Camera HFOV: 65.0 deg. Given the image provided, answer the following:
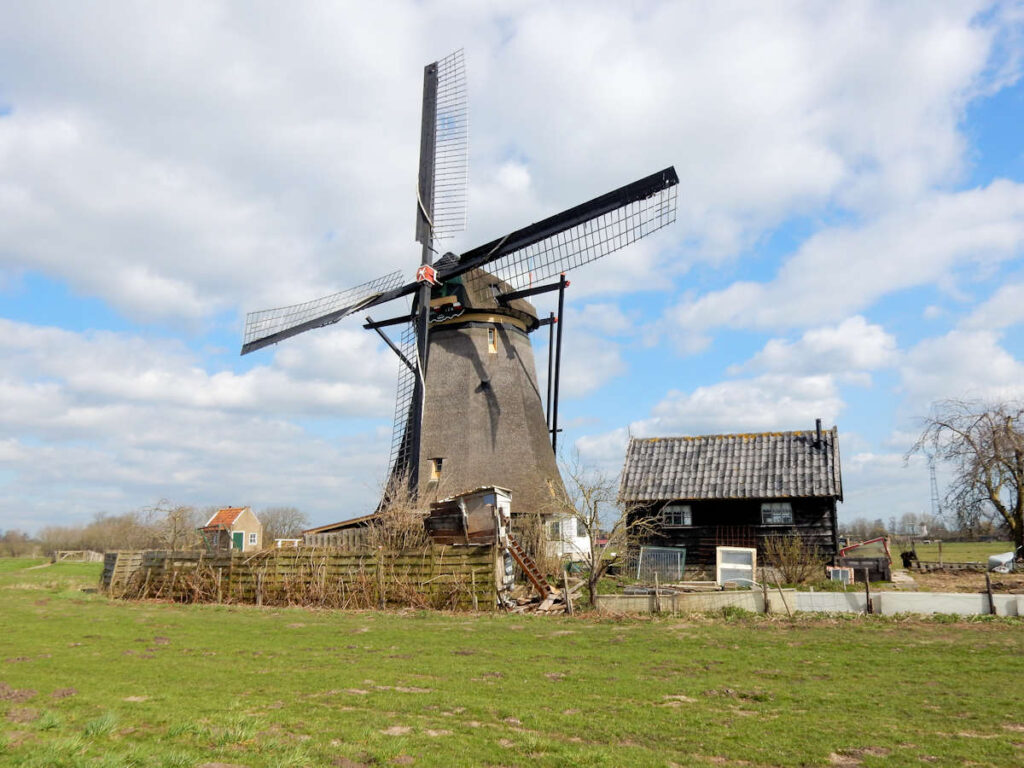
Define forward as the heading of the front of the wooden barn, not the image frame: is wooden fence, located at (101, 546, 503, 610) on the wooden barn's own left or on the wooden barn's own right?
on the wooden barn's own right

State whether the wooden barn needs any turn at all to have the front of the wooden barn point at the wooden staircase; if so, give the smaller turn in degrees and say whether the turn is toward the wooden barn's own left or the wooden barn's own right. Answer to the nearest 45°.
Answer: approximately 45° to the wooden barn's own right

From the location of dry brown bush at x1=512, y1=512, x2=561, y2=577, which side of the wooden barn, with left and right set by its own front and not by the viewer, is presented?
right

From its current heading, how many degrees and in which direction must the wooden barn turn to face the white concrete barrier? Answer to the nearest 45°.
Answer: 0° — it already faces it

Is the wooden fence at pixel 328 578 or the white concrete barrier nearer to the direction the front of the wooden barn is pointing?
the white concrete barrier

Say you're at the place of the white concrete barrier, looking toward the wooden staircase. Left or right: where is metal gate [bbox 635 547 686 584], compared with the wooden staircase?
right

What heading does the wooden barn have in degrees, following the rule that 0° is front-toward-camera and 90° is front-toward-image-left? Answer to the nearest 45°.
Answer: approximately 0°

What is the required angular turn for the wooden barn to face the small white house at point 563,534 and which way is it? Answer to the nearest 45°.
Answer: approximately 90° to its right

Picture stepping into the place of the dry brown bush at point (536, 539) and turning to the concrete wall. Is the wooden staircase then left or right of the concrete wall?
right

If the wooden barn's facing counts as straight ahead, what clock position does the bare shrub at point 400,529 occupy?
The bare shrub is roughly at 2 o'clock from the wooden barn.
